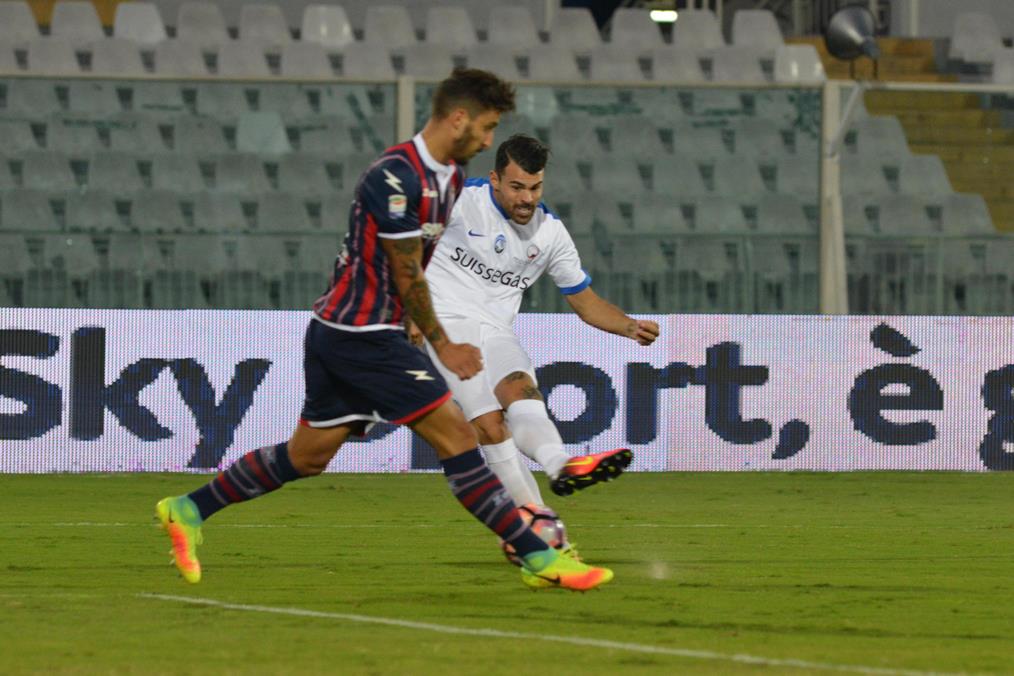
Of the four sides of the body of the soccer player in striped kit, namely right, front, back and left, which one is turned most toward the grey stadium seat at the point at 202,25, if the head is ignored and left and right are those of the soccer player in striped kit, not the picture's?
left

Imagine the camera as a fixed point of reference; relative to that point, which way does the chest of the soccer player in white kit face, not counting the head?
toward the camera

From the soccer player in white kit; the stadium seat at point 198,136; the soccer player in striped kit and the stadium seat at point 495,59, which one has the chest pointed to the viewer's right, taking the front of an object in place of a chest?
the soccer player in striped kit

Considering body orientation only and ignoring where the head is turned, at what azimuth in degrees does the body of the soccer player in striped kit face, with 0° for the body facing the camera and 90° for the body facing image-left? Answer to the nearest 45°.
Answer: approximately 270°

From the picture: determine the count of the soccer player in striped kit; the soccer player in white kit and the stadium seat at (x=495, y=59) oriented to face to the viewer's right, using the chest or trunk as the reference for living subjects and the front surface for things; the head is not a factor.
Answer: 1

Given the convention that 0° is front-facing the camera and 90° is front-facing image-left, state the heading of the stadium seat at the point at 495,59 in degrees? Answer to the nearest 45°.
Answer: approximately 0°

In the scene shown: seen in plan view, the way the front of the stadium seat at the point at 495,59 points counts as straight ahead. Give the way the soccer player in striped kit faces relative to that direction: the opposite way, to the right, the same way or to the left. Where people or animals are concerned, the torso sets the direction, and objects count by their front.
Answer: to the left

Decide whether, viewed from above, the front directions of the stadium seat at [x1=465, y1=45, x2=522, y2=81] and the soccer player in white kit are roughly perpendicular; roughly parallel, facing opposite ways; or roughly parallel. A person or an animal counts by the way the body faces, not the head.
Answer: roughly parallel

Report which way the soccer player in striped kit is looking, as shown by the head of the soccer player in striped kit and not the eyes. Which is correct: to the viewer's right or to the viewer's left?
to the viewer's right

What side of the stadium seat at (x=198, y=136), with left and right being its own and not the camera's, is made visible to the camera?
front

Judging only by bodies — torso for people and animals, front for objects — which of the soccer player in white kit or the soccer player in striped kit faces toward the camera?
the soccer player in white kit
